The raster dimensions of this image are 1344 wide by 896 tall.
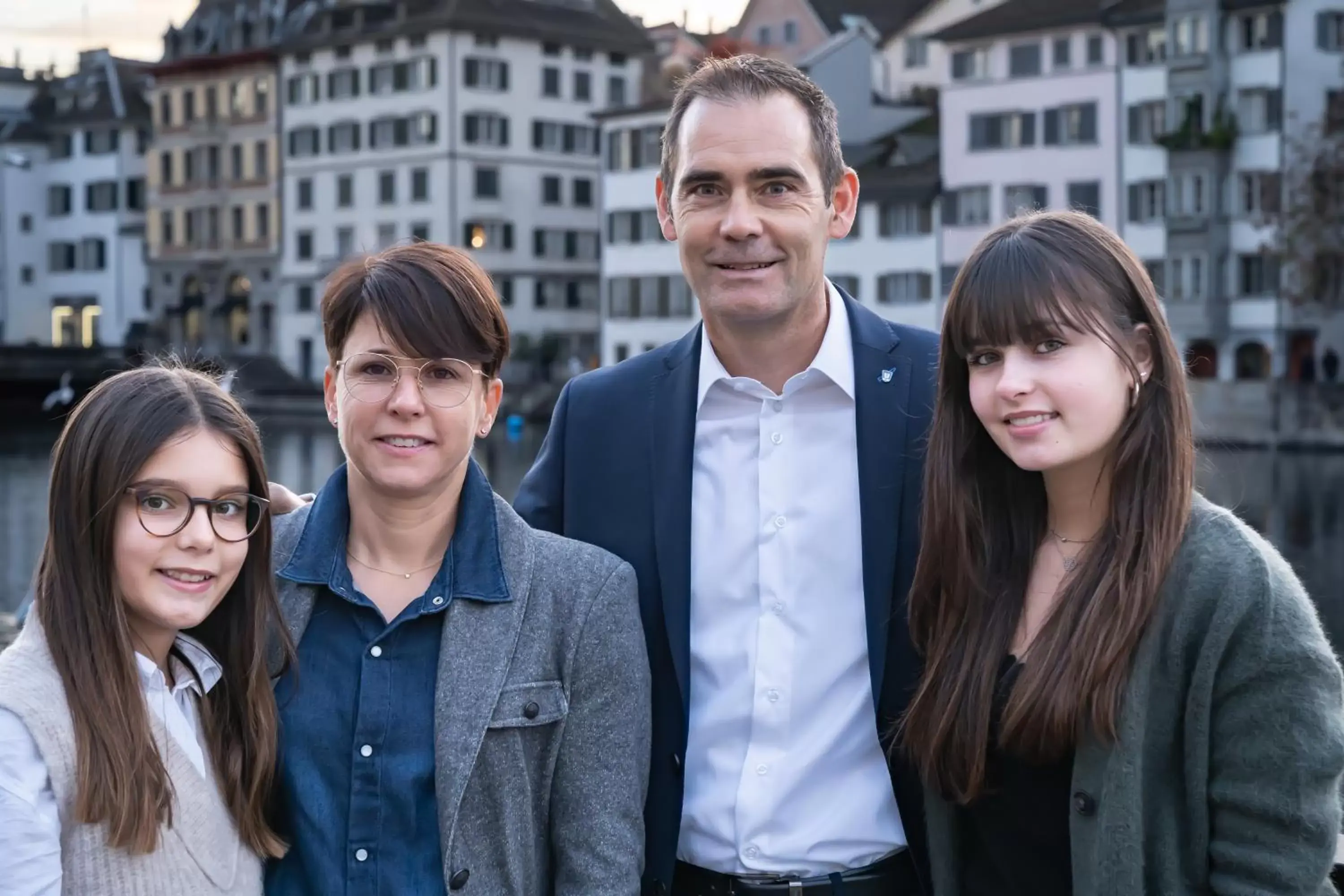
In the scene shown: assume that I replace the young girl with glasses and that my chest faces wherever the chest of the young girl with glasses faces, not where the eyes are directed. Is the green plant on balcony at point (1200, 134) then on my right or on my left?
on my left

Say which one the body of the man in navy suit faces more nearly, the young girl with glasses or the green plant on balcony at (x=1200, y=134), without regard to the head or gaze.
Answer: the young girl with glasses

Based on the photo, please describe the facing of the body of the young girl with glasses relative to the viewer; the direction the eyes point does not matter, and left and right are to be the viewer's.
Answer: facing the viewer and to the right of the viewer

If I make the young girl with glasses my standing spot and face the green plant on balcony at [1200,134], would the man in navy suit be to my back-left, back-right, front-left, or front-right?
front-right

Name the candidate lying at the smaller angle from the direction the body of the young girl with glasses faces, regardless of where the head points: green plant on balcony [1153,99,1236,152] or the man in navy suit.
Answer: the man in navy suit

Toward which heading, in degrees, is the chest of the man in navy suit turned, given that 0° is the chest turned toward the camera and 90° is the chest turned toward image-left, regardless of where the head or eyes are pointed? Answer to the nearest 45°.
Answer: approximately 0°

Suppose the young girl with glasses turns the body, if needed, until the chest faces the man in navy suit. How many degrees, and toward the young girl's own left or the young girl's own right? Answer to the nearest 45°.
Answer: approximately 45° to the young girl's own left

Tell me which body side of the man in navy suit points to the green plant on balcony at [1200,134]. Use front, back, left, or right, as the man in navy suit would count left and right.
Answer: back

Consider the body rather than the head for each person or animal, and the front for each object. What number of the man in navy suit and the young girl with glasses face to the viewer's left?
0

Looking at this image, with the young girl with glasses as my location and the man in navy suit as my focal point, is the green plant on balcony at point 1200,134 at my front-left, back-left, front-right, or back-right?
front-left
